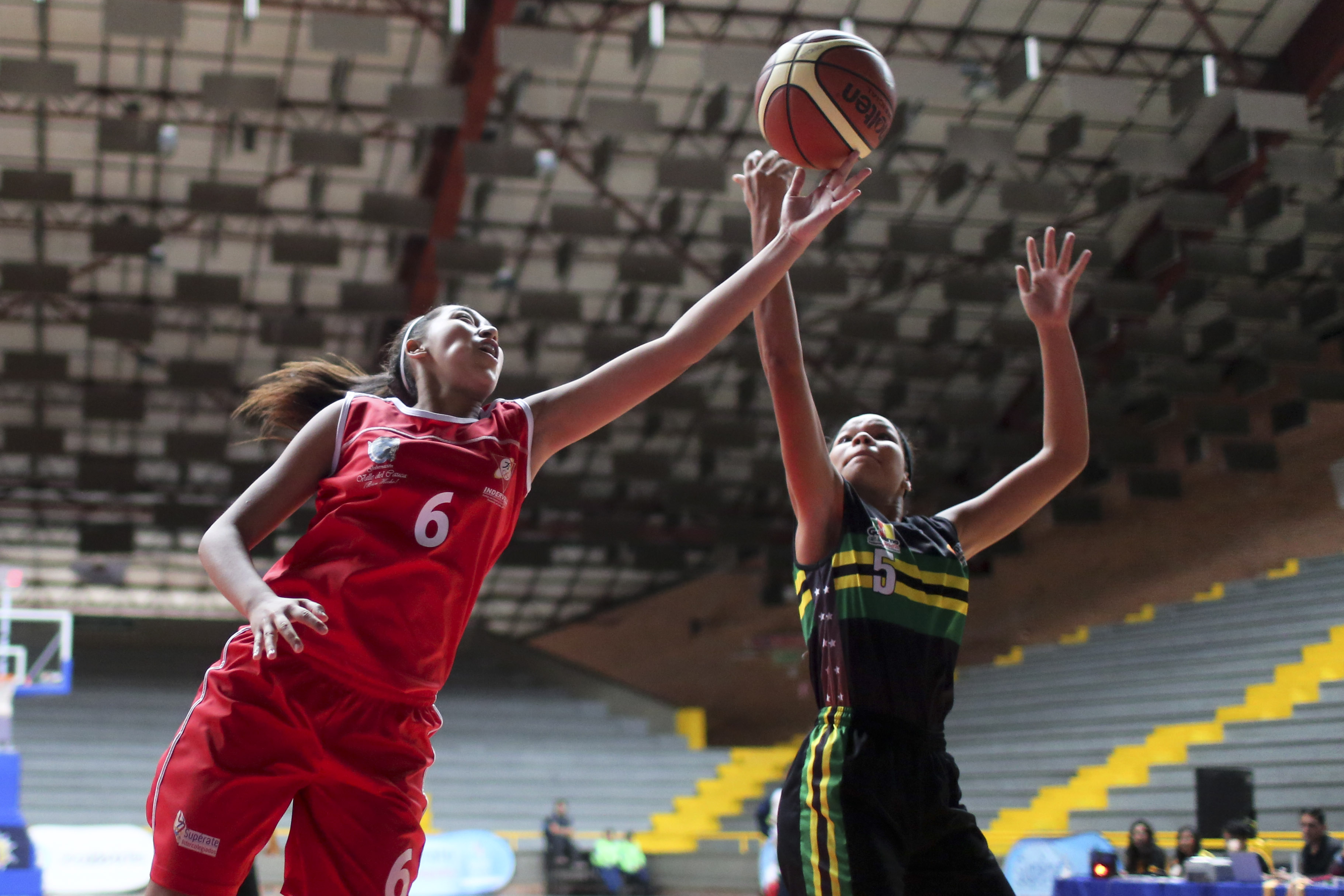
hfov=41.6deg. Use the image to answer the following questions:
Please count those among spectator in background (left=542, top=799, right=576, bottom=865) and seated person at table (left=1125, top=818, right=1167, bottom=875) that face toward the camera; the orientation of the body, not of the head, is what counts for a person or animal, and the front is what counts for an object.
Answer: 2

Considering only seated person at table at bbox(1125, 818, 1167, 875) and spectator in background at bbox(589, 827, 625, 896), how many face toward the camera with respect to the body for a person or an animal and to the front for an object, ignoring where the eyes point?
2

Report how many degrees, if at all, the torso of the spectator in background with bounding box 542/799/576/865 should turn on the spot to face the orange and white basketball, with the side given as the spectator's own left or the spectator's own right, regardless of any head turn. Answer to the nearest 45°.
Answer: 0° — they already face it

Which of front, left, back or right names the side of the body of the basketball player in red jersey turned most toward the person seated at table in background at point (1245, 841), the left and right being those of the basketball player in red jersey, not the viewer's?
left

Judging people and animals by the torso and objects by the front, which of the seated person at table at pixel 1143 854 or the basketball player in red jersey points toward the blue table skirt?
the seated person at table

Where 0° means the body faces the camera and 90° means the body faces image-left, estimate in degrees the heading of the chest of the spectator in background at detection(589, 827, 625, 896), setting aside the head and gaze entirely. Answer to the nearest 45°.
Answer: approximately 0°

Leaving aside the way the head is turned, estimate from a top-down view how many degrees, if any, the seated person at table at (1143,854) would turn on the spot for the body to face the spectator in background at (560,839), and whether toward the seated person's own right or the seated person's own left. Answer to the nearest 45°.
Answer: approximately 135° to the seated person's own right
